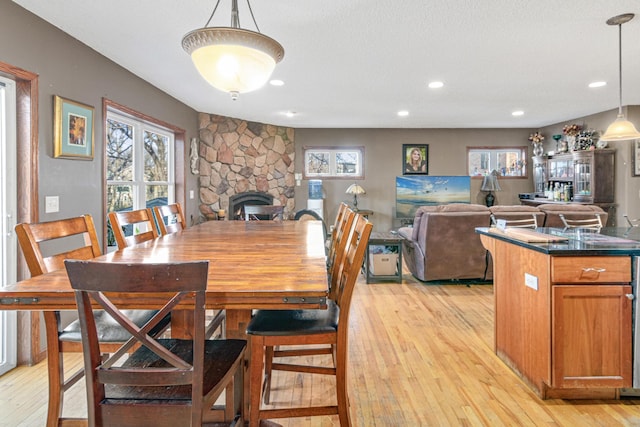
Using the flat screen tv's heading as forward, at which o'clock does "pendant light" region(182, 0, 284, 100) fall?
The pendant light is roughly at 12 o'clock from the flat screen tv.

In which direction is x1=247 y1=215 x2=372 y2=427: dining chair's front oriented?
to the viewer's left

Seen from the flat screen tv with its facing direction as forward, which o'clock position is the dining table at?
The dining table is roughly at 12 o'clock from the flat screen tv.

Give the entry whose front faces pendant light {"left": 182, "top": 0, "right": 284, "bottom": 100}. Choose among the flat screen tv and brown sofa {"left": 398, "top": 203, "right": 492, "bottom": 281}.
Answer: the flat screen tv

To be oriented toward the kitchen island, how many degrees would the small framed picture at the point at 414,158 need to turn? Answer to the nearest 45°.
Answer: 0° — it already faces it

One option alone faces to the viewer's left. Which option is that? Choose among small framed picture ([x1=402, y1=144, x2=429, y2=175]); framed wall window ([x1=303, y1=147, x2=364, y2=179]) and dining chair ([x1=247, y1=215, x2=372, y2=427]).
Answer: the dining chair

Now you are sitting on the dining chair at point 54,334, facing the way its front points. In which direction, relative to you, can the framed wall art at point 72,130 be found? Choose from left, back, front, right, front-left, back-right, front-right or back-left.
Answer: back-left

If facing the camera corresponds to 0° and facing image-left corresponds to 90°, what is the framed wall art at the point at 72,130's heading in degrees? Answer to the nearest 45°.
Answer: approximately 315°
